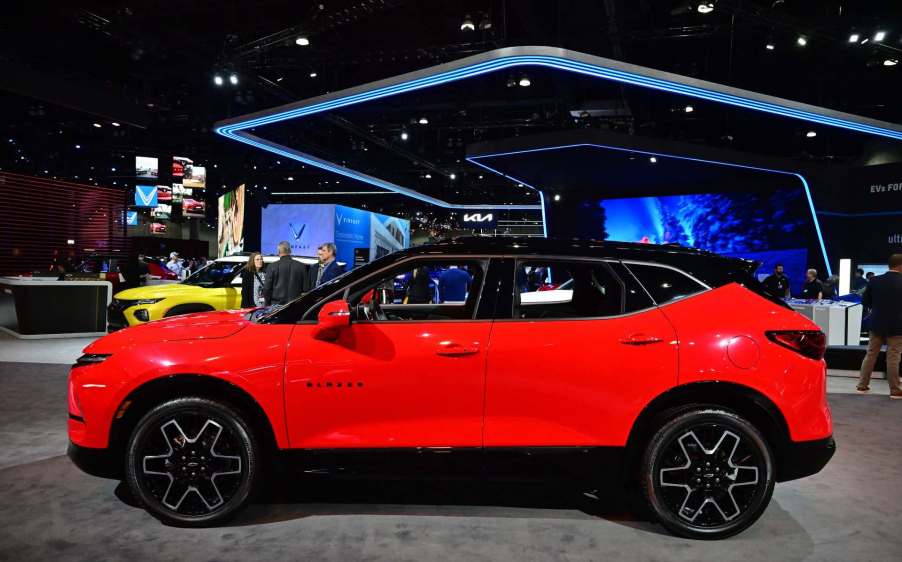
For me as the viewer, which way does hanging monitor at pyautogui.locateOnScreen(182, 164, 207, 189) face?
facing the viewer

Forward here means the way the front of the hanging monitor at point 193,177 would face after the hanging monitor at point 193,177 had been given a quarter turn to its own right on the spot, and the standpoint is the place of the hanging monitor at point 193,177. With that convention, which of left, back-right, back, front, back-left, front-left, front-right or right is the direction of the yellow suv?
left

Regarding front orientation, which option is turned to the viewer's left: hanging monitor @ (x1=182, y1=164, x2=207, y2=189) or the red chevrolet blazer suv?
the red chevrolet blazer suv

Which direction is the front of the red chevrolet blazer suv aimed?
to the viewer's left

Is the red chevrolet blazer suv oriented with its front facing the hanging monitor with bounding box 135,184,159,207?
no

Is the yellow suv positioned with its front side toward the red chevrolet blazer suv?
no

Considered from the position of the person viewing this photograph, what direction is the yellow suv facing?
facing the viewer and to the left of the viewer

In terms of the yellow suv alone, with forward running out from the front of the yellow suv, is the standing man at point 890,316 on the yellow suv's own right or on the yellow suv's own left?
on the yellow suv's own left

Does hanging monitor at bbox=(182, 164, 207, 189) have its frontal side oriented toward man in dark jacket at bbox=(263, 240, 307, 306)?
yes

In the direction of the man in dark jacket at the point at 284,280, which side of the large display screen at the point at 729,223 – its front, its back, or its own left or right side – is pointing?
front

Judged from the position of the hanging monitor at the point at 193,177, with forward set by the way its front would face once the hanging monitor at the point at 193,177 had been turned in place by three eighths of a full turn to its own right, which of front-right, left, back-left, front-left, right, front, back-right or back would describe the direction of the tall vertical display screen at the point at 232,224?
back-left

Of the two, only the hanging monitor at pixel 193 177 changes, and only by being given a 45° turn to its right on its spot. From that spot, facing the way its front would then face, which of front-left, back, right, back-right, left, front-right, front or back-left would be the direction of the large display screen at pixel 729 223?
left

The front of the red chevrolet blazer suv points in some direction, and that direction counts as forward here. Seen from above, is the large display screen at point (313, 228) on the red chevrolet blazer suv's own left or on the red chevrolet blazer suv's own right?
on the red chevrolet blazer suv's own right
